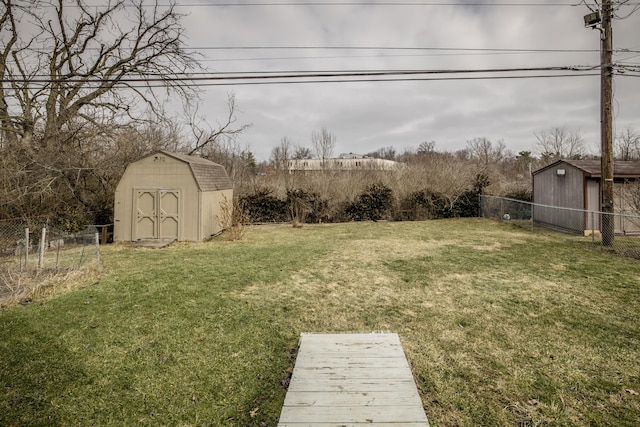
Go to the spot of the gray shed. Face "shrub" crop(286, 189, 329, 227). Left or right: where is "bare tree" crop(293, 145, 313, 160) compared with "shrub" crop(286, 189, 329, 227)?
right

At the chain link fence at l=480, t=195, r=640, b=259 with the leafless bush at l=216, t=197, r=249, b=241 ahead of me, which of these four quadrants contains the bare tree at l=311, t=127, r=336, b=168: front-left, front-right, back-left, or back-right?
front-right

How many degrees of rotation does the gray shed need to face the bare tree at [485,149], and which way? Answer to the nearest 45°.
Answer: approximately 135° to its left

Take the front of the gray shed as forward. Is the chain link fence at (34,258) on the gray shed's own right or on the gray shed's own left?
on the gray shed's own right

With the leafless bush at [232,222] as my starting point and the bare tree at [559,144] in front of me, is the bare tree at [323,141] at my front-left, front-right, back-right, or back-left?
front-left
